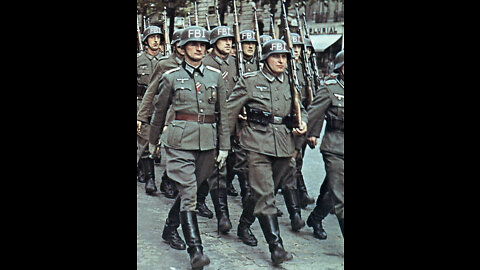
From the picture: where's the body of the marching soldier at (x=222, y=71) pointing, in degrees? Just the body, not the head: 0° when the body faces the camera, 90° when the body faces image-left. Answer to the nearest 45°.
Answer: approximately 315°

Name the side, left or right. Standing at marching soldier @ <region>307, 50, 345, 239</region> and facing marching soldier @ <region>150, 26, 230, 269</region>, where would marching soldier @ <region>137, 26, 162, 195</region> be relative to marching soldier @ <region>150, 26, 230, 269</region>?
right

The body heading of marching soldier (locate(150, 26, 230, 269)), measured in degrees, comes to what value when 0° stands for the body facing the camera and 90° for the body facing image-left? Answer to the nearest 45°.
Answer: approximately 315°

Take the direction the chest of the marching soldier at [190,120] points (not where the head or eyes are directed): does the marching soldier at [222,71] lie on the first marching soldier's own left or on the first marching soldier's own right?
on the first marching soldier's own left

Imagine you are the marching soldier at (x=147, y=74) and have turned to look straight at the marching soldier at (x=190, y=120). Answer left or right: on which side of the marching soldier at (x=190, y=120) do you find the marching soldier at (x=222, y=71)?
left

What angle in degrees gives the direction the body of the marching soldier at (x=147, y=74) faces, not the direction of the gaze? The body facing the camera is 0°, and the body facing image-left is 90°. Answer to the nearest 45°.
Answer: approximately 315°

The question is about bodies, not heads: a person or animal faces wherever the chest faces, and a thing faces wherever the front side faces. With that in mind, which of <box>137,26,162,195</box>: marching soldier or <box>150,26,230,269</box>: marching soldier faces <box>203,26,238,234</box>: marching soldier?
<box>137,26,162,195</box>: marching soldier

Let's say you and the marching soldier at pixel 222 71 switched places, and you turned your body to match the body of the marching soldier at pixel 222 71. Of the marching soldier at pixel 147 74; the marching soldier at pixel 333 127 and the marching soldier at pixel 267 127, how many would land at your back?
1

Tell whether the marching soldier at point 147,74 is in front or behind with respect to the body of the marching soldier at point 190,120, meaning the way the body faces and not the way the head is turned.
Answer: behind

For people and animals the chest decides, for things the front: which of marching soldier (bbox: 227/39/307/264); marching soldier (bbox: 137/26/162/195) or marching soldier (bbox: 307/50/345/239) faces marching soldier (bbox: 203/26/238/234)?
marching soldier (bbox: 137/26/162/195)

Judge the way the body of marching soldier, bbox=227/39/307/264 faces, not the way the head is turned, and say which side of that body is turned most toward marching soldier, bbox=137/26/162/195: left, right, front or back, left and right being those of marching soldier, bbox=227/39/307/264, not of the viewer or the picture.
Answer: back

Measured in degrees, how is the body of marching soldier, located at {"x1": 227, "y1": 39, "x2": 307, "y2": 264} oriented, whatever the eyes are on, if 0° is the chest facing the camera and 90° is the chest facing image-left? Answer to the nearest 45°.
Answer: approximately 315°

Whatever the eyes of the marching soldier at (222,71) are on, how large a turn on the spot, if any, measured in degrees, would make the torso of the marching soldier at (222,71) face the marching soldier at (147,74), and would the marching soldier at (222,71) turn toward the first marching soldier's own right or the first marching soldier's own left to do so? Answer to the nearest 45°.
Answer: approximately 180°

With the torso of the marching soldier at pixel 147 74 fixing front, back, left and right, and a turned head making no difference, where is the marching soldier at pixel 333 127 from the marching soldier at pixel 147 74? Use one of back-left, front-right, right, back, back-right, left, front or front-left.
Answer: front
